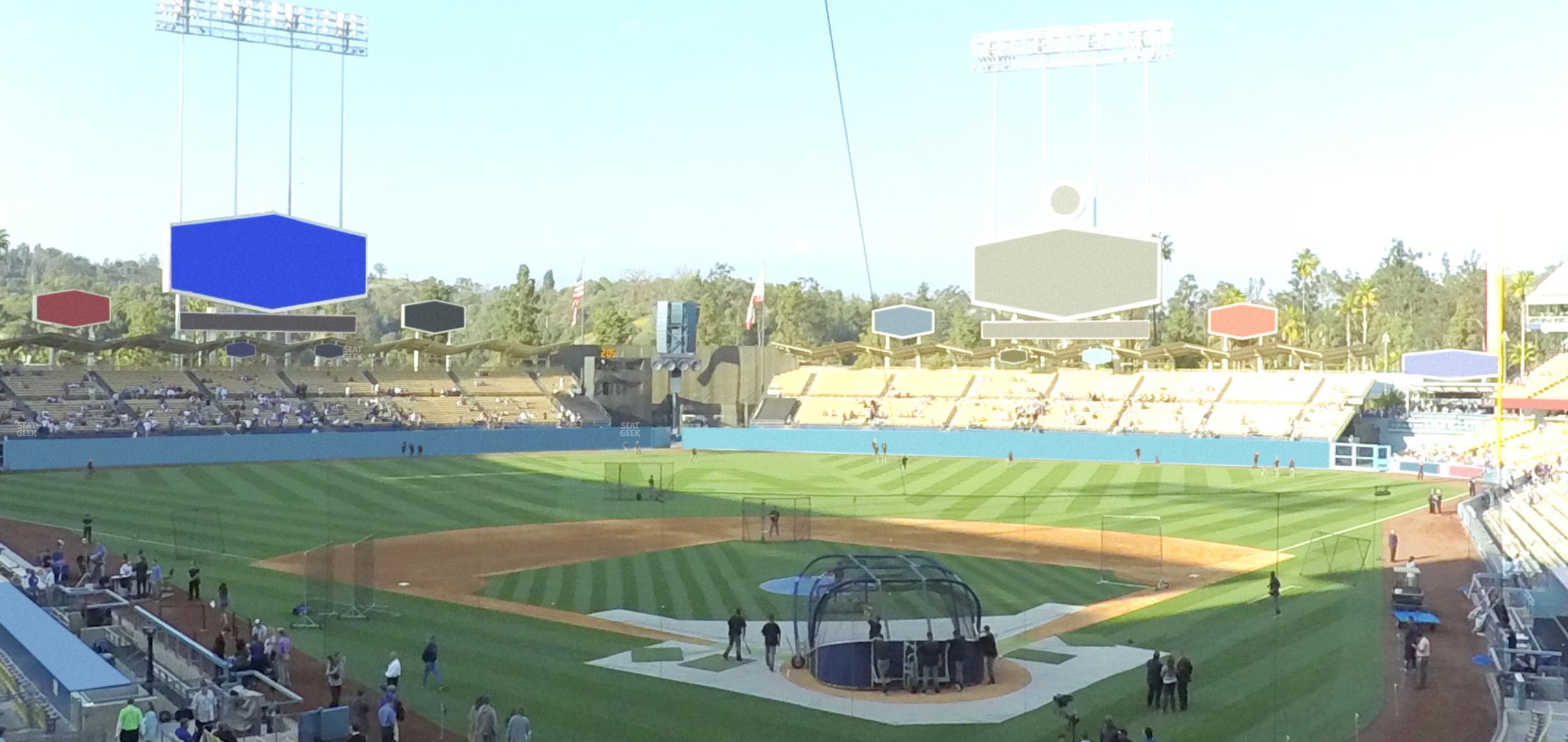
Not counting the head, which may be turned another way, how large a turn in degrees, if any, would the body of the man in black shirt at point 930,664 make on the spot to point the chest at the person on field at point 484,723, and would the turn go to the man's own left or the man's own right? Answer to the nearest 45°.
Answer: approximately 135° to the man's own left

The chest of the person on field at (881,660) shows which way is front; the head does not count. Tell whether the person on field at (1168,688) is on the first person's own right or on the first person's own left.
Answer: on the first person's own right

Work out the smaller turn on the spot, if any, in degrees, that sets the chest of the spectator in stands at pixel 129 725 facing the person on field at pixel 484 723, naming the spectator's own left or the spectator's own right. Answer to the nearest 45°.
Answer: approximately 90° to the spectator's own right

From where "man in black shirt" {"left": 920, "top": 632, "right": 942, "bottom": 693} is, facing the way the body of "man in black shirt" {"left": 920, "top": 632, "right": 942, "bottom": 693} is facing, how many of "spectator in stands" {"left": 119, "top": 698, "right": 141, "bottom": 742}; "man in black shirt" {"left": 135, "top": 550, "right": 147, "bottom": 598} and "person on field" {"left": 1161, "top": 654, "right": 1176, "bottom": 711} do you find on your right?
1

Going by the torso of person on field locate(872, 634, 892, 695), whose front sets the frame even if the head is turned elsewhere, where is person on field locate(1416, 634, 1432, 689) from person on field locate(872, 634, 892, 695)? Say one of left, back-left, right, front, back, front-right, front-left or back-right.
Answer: right

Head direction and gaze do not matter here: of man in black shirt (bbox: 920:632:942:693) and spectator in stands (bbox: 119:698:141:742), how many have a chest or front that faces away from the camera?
2

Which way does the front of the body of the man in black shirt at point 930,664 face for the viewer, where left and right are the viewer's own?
facing away from the viewer

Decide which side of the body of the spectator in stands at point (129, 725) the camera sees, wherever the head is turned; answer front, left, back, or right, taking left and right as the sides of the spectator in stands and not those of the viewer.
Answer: back

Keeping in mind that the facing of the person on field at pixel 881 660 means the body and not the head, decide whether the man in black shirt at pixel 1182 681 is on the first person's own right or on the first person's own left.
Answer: on the first person's own right

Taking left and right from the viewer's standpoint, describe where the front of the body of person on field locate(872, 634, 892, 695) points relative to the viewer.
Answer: facing away from the viewer
